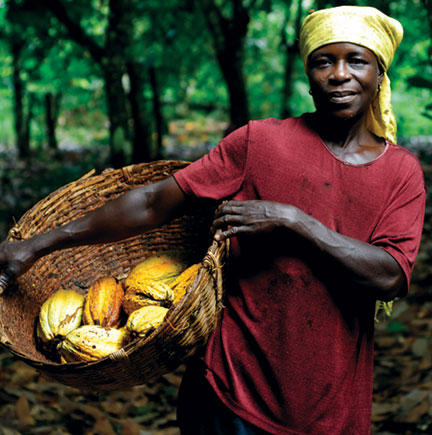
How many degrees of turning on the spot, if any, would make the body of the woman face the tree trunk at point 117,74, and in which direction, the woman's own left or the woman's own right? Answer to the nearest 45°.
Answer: approximately 180°

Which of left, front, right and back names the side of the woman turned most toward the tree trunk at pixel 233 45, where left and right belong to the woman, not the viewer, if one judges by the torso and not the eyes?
back

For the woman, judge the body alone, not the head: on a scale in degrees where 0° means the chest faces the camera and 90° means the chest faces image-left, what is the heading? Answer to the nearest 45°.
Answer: approximately 0°

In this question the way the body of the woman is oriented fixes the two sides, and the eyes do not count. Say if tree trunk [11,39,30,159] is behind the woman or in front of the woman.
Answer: behind

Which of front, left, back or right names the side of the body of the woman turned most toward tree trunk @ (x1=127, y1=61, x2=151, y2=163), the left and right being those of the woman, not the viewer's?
back
